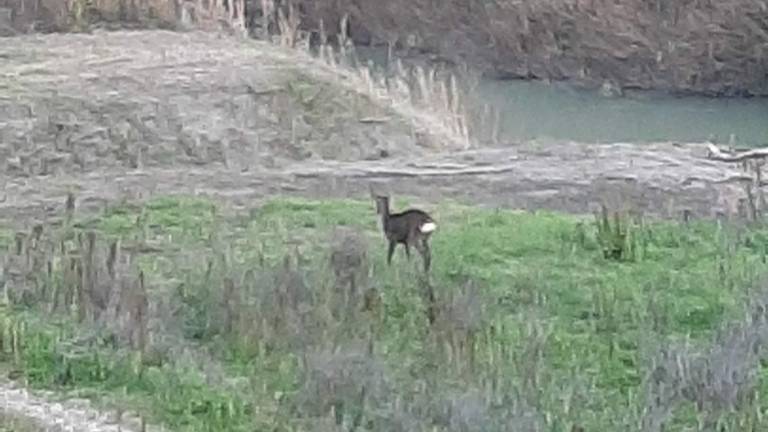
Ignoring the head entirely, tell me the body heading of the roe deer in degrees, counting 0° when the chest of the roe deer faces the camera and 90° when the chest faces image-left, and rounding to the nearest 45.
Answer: approximately 135°
